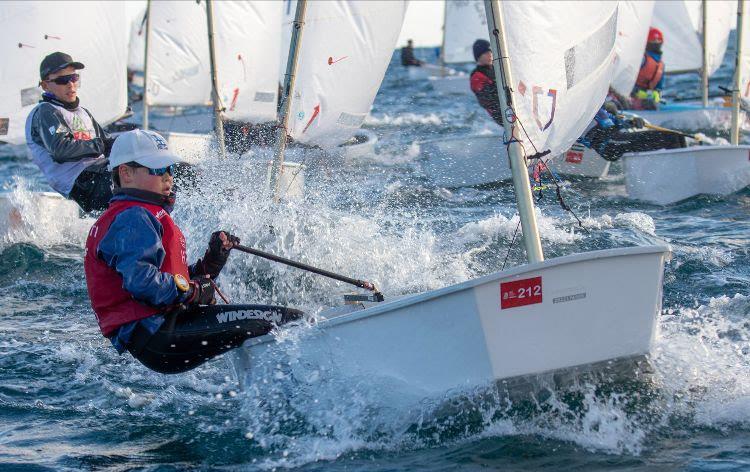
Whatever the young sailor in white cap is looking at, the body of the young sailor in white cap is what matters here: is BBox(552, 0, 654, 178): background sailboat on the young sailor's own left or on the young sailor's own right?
on the young sailor's own left

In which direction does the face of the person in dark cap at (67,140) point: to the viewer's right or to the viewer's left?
to the viewer's right

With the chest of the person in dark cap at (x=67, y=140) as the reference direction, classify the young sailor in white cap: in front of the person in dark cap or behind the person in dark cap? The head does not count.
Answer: in front

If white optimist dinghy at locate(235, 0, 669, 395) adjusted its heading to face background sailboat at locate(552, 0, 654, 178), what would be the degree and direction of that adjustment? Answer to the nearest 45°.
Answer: approximately 135° to its left

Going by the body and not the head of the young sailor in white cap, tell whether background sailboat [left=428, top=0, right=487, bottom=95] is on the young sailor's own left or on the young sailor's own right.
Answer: on the young sailor's own left

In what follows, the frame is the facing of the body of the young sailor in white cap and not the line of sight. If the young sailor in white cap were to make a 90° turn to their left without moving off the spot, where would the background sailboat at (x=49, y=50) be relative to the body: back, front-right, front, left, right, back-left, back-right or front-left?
front

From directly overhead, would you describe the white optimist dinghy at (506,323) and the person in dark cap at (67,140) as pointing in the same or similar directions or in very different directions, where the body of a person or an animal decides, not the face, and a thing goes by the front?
same or similar directions

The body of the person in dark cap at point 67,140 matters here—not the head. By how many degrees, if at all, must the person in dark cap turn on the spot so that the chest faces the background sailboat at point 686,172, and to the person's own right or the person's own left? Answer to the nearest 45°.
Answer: approximately 45° to the person's own left

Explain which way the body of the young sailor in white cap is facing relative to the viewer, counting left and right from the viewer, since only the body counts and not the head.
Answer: facing to the right of the viewer

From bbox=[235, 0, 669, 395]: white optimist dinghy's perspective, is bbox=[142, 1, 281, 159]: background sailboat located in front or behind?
behind

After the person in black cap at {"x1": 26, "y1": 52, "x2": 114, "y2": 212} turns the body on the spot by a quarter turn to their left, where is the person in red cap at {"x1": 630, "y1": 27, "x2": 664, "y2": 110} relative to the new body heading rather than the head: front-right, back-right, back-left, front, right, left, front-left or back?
front

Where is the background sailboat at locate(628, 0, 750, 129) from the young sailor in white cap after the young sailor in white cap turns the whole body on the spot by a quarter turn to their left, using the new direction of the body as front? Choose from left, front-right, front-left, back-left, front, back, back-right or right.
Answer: front-right

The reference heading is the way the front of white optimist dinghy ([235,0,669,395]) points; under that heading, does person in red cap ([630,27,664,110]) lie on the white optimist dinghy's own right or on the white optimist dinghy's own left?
on the white optimist dinghy's own left

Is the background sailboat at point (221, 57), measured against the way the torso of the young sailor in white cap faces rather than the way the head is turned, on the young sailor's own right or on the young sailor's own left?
on the young sailor's own left

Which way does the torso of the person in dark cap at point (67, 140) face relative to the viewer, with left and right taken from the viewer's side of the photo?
facing the viewer and to the right of the viewer
